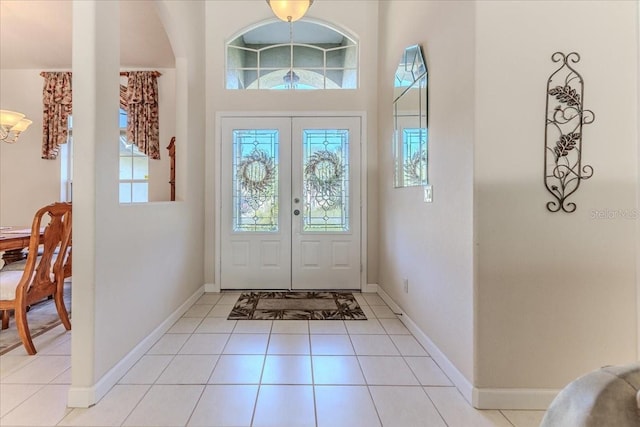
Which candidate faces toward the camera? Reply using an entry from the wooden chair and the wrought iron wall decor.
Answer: the wrought iron wall decor

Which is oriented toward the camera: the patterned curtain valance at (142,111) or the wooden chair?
the patterned curtain valance

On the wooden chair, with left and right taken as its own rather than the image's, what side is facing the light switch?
back

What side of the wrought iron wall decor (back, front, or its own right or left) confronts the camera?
front

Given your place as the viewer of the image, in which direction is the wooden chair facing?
facing away from the viewer and to the left of the viewer

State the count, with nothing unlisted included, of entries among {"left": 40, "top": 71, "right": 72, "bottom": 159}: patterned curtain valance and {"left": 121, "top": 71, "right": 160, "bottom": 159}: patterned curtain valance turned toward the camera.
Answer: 2

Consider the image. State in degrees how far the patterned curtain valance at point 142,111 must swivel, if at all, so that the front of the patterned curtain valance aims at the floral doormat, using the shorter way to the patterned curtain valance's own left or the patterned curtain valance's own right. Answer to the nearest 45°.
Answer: approximately 45° to the patterned curtain valance's own left

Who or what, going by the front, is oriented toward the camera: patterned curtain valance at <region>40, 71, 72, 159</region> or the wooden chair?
the patterned curtain valance

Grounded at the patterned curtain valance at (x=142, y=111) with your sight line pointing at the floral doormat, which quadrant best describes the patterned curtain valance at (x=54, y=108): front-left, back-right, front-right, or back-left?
back-right
